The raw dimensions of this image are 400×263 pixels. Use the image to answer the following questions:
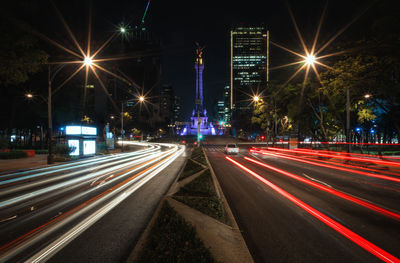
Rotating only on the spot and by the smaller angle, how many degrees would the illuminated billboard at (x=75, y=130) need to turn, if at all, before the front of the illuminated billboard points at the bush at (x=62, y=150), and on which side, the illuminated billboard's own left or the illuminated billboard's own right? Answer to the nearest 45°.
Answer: approximately 45° to the illuminated billboard's own right

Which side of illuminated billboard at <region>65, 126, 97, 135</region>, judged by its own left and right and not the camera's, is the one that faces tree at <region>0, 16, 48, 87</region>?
right

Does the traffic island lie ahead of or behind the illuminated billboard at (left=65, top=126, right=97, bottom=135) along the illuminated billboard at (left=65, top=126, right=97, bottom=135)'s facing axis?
ahead

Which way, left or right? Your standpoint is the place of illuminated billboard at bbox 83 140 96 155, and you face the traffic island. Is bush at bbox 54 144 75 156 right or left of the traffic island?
right

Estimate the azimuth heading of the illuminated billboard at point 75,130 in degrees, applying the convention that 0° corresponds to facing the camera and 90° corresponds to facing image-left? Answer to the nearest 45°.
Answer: approximately 0°

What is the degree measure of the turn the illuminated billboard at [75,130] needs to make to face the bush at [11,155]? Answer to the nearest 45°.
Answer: approximately 90° to its right
